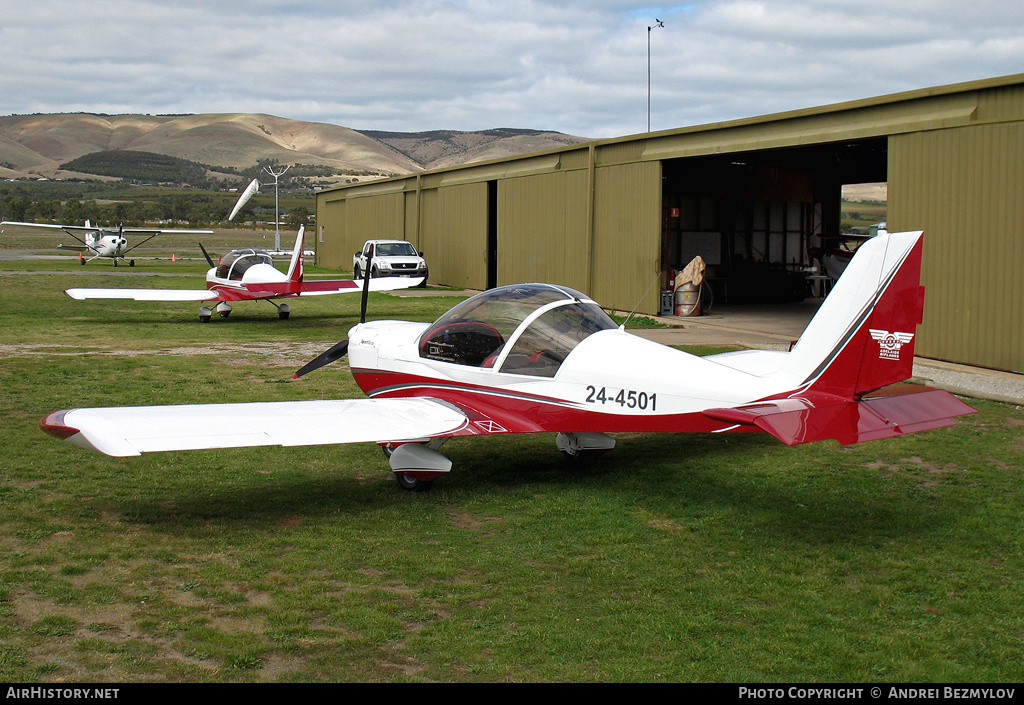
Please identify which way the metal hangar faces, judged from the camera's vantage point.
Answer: facing the viewer and to the left of the viewer

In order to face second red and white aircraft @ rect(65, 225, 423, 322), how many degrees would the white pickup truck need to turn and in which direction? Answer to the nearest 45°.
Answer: approximately 45° to its right

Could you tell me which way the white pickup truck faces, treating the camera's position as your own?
facing the viewer and to the right of the viewer

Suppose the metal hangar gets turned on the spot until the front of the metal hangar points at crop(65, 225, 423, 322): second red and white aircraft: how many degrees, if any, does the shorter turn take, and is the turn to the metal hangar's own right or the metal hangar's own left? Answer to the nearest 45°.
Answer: approximately 45° to the metal hangar's own right

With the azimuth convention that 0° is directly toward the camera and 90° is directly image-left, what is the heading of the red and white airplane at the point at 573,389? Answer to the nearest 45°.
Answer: approximately 135°

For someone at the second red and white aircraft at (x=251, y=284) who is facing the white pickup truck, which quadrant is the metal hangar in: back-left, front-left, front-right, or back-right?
front-right

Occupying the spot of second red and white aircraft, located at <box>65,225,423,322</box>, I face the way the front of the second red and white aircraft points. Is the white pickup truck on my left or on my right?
on my right

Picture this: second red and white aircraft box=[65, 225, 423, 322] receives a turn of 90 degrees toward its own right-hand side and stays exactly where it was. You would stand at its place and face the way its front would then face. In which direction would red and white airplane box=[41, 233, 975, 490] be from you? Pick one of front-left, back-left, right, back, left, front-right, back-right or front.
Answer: back-right

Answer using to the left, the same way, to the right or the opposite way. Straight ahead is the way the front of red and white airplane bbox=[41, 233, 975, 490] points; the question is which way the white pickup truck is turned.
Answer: the opposite way

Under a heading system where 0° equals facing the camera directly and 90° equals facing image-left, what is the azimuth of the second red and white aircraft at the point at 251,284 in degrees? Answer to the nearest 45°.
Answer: approximately 135°

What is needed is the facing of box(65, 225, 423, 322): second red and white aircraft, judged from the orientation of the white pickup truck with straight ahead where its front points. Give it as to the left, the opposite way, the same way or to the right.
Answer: the opposite way

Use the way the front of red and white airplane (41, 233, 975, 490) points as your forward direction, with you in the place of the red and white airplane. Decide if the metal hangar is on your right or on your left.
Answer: on your right
